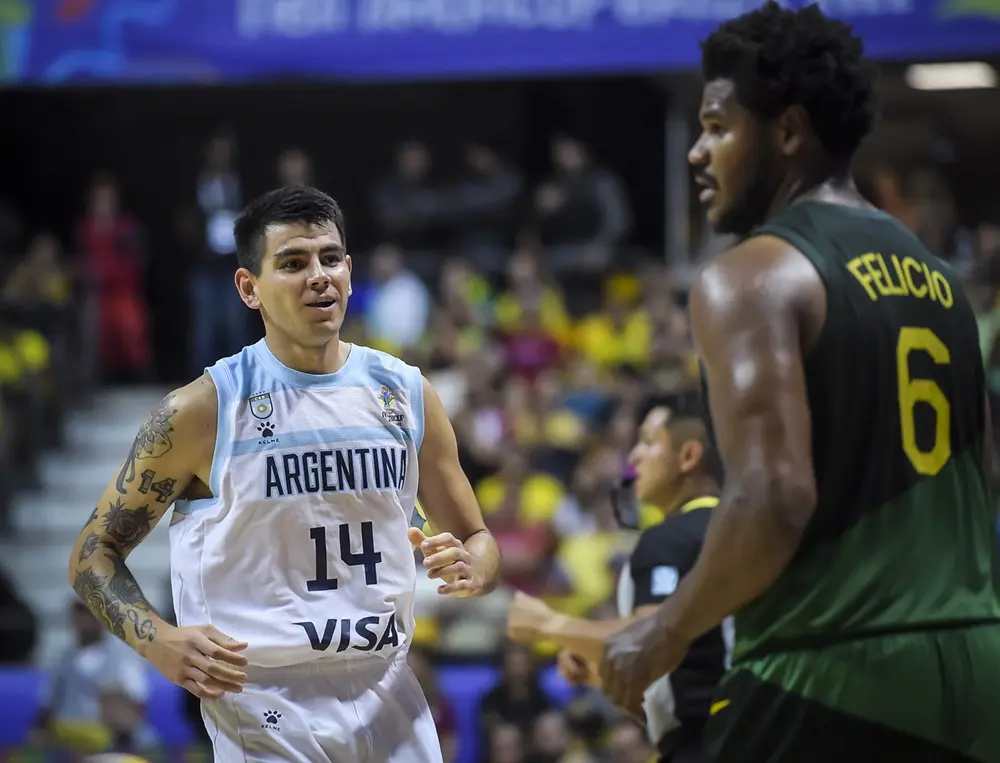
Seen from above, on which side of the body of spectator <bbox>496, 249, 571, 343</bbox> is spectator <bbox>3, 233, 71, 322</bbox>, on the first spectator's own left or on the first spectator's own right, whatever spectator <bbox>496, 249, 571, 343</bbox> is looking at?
on the first spectator's own right

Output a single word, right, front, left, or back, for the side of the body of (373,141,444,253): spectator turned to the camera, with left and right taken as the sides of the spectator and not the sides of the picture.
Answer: front

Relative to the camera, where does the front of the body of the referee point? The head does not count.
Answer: to the viewer's left

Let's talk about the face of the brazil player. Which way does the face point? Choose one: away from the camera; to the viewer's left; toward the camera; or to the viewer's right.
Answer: to the viewer's left

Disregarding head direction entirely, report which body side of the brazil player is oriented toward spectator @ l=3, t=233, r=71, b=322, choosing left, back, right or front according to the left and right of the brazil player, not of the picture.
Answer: front

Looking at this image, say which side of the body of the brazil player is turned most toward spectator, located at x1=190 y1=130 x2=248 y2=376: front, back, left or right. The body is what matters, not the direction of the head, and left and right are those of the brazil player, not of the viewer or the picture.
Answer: front

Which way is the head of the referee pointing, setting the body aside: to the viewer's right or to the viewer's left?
to the viewer's left

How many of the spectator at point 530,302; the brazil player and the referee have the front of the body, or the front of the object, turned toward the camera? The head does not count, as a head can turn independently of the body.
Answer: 1

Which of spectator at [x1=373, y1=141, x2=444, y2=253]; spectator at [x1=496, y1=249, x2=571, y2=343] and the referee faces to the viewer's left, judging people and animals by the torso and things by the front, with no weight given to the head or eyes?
the referee

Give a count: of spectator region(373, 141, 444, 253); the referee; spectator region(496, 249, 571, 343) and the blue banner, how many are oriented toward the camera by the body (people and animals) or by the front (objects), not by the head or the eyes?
3

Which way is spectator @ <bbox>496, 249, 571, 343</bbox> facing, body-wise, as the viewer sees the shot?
toward the camera

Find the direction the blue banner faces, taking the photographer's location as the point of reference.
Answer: facing the viewer

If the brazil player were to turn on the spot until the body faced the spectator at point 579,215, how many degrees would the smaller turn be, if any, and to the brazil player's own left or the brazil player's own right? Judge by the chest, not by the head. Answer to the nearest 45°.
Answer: approximately 45° to the brazil player's own right

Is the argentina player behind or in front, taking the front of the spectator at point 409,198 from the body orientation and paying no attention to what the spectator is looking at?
in front

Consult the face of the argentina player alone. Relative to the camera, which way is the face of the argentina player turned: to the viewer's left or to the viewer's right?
to the viewer's right

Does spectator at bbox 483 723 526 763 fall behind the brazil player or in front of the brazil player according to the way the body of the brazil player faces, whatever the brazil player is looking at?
in front

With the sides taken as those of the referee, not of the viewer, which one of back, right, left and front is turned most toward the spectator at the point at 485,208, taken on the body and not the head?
right
